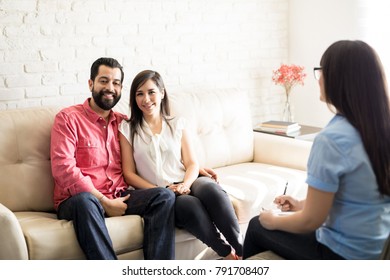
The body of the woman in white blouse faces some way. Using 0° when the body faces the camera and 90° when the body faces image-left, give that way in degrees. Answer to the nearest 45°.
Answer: approximately 315°

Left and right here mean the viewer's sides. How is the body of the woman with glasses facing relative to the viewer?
facing away from the viewer and to the left of the viewer

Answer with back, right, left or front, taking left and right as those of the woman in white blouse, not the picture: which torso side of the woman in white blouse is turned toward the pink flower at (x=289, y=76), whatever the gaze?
left

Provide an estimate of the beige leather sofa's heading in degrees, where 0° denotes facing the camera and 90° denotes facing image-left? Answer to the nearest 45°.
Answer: approximately 315°

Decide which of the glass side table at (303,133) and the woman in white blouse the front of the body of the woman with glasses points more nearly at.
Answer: the woman in white blouse

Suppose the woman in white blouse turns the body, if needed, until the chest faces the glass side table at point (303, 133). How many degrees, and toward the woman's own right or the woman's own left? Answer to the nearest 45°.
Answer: approximately 90° to the woman's own left

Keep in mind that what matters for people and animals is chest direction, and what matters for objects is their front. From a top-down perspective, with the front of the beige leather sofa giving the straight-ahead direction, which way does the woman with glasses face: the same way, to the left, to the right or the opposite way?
the opposite way

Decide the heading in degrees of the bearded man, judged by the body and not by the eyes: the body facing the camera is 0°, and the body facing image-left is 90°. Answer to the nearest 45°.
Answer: approximately 315°

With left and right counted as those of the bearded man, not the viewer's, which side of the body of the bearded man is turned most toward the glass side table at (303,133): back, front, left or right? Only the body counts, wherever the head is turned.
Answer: left
